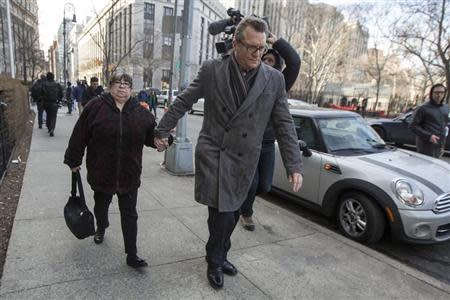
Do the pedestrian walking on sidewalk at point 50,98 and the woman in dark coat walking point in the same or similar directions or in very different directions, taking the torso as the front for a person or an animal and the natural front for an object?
very different directions

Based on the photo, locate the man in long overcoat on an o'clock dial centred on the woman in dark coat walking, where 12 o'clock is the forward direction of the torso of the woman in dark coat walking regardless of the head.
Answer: The man in long overcoat is roughly at 10 o'clock from the woman in dark coat walking.

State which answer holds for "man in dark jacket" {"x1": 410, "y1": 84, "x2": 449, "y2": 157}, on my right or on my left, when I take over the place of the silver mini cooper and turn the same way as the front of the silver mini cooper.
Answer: on my left

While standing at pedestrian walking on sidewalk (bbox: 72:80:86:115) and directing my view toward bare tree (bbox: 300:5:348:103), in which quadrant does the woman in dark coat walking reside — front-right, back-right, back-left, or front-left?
back-right

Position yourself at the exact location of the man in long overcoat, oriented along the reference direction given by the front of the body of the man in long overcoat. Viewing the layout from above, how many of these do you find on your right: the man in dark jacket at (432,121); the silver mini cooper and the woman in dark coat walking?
1

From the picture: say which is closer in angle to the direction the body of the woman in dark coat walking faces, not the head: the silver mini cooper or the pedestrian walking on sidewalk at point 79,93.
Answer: the silver mini cooper

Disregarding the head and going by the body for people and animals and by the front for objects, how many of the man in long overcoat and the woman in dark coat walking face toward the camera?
2

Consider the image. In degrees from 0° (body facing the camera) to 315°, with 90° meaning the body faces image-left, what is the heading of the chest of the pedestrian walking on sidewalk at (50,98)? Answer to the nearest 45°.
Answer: approximately 180°

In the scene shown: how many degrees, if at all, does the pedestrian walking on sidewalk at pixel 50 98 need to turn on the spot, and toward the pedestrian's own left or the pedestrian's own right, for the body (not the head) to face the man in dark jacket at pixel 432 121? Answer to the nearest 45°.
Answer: approximately 135° to the pedestrian's own right

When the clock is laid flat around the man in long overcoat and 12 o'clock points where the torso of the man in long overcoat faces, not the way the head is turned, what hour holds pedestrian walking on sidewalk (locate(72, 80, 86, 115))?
The pedestrian walking on sidewalk is roughly at 5 o'clock from the man in long overcoat.
